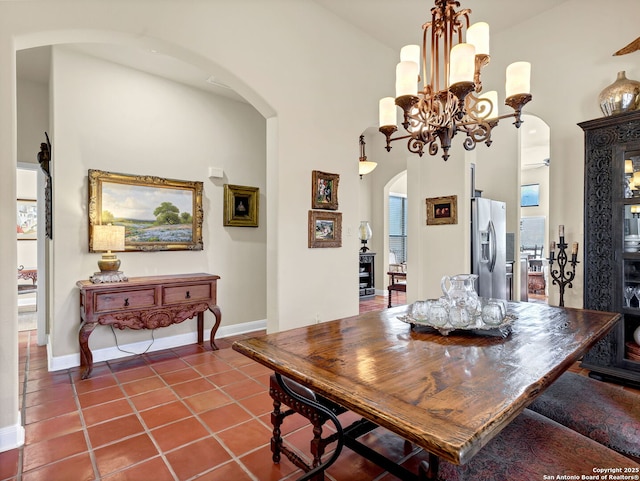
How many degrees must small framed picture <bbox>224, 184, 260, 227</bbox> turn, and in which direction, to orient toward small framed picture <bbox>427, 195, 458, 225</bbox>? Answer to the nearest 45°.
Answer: approximately 45° to its left

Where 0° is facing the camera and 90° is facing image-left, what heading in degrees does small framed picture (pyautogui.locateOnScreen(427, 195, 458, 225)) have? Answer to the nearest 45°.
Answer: approximately 45°

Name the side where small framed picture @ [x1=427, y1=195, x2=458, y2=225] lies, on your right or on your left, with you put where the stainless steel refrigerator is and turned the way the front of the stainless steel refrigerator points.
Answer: on your right

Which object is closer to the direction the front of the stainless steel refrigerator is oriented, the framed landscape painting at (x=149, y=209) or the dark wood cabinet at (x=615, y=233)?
the dark wood cabinet

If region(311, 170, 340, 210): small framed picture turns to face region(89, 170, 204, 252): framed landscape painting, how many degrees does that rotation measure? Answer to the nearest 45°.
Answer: approximately 135° to its right
